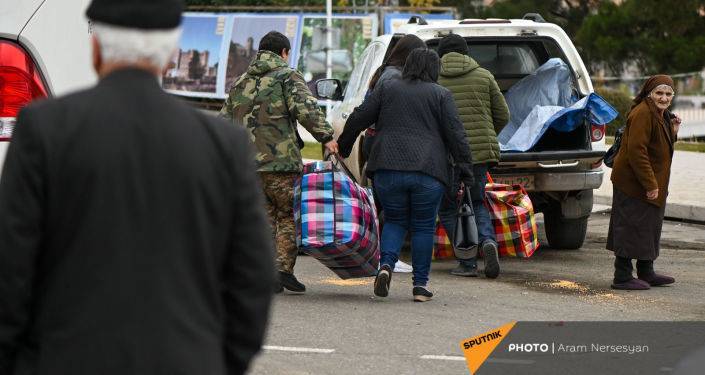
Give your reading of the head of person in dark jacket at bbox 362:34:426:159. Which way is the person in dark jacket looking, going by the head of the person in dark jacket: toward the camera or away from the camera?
away from the camera

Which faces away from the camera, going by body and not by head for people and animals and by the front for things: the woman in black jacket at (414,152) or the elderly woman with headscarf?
the woman in black jacket

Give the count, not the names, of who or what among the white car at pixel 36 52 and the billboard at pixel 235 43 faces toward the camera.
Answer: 1

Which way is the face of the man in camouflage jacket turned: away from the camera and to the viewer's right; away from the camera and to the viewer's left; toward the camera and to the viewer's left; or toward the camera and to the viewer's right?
away from the camera and to the viewer's right

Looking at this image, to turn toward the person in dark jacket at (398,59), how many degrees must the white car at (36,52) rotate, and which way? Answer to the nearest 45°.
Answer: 0° — it already faces them

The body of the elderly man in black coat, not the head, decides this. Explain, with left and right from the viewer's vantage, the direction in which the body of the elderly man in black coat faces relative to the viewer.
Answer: facing away from the viewer

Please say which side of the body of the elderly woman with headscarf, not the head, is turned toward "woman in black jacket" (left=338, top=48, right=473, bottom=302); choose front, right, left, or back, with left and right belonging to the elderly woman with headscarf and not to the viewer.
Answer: right

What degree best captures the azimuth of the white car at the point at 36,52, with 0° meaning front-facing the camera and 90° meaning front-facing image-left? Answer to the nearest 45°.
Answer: approximately 225°

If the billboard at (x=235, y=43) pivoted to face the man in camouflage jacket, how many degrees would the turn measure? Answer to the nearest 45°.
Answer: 0° — it already faces them

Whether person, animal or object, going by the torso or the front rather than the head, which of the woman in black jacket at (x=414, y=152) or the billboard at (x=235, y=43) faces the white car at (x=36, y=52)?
the billboard

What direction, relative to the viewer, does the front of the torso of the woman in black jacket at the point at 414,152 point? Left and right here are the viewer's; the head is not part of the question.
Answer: facing away from the viewer

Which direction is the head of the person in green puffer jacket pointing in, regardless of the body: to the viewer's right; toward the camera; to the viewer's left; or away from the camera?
away from the camera
